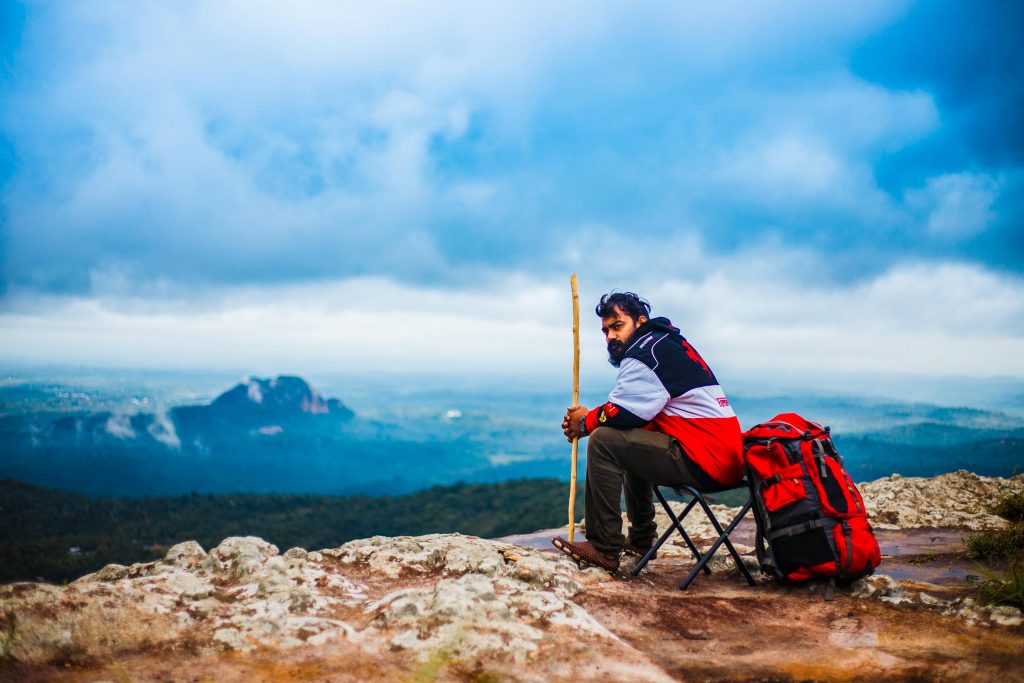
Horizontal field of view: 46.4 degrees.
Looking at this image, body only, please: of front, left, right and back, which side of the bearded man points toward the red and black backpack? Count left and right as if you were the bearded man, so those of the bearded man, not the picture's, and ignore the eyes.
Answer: back

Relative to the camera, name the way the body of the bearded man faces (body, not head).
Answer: to the viewer's left

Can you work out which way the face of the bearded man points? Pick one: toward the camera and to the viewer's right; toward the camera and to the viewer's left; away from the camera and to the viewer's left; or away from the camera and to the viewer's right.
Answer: toward the camera and to the viewer's left
